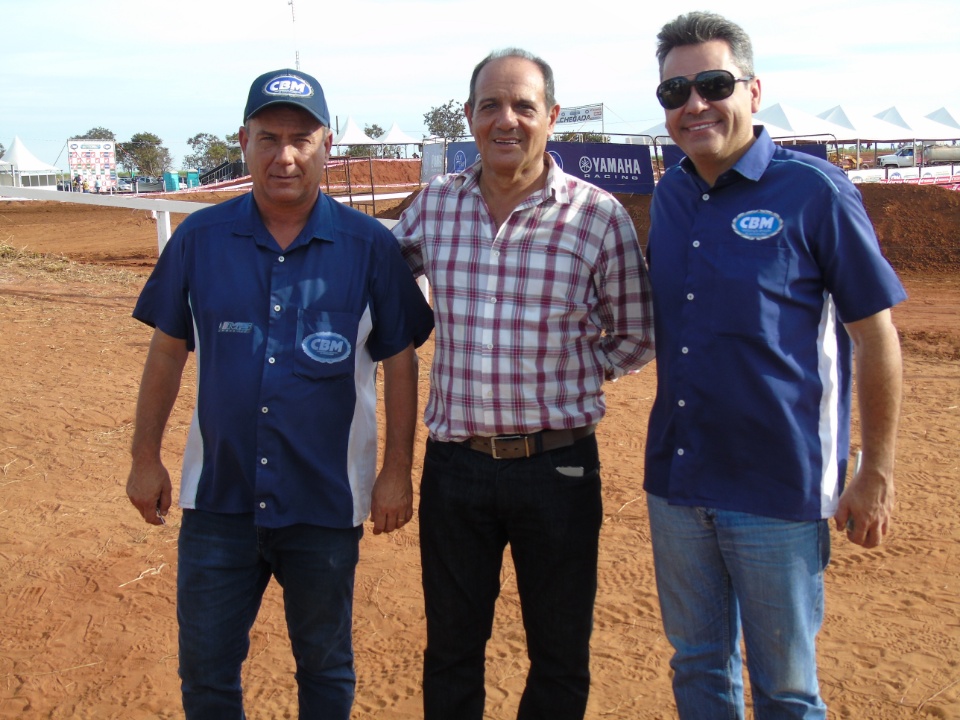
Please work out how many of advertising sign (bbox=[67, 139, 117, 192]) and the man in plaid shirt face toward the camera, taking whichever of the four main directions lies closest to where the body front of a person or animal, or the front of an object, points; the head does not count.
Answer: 2

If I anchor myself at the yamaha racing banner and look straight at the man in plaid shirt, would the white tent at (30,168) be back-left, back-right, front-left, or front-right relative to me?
back-right

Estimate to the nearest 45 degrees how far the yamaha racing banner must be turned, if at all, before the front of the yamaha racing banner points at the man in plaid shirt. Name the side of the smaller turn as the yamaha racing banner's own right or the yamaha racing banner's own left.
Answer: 0° — it already faces them

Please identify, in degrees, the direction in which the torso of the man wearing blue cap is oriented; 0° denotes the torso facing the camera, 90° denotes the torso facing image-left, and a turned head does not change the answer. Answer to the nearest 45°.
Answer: approximately 0°

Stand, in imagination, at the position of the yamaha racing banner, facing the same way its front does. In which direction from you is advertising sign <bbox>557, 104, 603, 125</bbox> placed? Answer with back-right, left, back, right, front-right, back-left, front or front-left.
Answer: back
